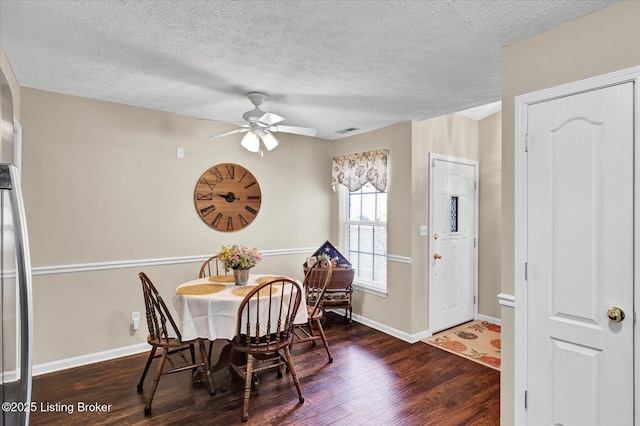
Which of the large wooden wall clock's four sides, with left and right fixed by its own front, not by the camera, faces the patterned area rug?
left

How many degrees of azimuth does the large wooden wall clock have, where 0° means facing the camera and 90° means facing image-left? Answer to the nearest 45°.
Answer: approximately 0°

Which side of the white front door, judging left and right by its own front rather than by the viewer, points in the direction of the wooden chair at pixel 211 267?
right

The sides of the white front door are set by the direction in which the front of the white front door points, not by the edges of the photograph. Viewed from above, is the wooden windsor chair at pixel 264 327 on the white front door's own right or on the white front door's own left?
on the white front door's own right

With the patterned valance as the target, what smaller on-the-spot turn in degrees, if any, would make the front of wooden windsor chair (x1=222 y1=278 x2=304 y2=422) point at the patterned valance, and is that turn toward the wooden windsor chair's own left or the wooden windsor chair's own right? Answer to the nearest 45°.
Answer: approximately 90° to the wooden windsor chair's own right

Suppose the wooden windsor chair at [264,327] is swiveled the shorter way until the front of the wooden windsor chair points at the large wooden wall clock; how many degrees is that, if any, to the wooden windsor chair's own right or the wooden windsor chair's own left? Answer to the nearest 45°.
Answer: approximately 45° to the wooden windsor chair's own right

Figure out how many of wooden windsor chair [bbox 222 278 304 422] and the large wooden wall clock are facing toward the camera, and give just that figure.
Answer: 1

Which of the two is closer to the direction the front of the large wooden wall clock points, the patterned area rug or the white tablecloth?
the white tablecloth

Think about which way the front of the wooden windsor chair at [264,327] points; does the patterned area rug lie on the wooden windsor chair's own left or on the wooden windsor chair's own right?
on the wooden windsor chair's own right

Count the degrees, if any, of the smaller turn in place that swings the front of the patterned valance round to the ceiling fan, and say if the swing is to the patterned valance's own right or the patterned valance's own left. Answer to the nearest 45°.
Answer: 0° — it already faces it

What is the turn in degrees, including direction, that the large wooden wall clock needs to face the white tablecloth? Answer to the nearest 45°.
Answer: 0° — it already faces it

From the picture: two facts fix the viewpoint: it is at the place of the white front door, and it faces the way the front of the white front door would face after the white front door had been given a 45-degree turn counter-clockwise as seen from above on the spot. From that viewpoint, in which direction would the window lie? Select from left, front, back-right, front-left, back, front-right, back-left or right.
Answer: back

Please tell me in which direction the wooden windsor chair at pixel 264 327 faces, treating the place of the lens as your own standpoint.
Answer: facing away from the viewer and to the left of the viewer

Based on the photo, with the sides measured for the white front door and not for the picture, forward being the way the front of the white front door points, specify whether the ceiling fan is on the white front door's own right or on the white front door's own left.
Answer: on the white front door's own right
